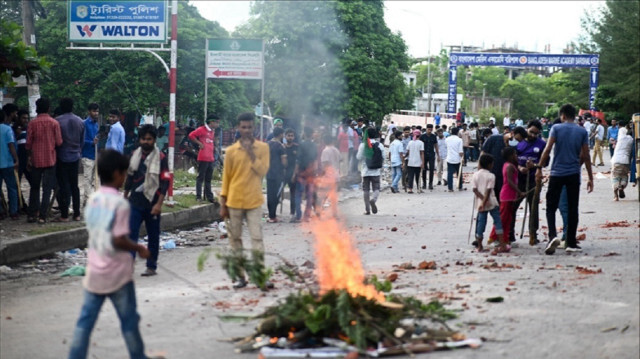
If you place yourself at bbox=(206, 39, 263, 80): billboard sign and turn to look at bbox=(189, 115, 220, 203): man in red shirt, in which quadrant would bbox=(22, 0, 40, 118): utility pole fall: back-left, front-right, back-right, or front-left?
front-right

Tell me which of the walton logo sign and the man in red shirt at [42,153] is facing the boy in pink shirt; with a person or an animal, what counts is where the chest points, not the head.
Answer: the walton logo sign

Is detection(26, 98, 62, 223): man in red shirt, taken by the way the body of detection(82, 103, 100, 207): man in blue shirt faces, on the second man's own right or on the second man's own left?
on the second man's own right

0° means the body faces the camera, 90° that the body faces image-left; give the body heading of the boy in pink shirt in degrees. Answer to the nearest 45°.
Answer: approximately 225°

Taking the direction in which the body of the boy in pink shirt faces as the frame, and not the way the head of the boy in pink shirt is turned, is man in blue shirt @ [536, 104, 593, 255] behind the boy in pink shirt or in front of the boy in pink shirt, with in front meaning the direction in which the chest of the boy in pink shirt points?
in front

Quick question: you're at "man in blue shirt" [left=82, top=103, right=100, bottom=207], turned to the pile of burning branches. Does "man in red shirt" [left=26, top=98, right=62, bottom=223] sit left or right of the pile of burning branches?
right

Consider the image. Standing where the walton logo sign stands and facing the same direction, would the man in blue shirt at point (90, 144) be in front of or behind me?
in front
